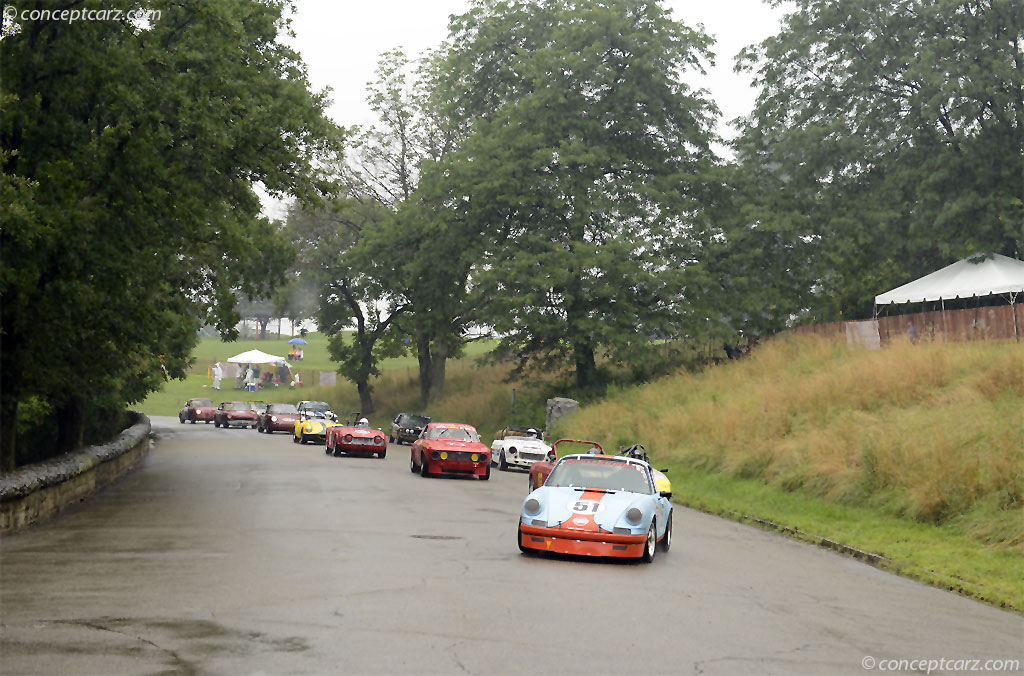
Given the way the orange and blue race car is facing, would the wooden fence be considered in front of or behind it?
behind

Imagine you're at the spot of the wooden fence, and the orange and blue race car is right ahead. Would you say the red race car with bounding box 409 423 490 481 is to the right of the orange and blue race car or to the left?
right

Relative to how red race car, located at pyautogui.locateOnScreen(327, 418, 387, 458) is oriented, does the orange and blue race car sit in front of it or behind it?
in front

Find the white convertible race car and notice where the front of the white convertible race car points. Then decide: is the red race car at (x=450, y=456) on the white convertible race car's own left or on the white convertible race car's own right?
on the white convertible race car's own right

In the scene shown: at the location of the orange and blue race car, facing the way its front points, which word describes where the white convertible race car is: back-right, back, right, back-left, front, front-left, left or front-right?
back

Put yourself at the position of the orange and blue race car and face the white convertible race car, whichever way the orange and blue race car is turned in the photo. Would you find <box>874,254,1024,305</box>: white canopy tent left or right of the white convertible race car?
right

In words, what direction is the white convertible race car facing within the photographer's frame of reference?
facing the viewer and to the right of the viewer

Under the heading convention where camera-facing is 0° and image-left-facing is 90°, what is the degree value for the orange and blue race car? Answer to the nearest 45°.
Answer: approximately 0°

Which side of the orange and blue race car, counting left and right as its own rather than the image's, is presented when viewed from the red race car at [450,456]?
back
